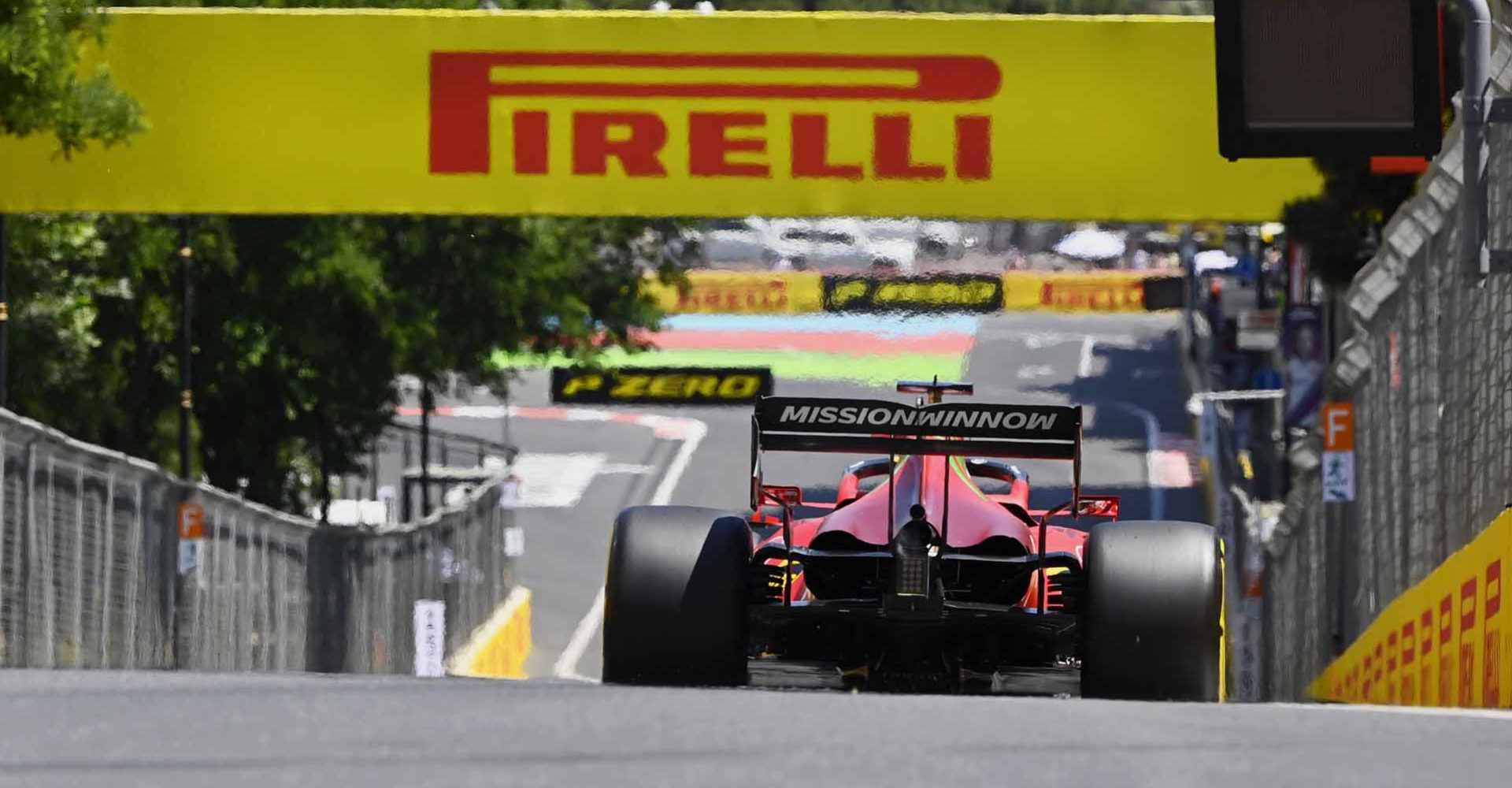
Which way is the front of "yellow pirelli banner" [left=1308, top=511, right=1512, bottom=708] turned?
to the viewer's left

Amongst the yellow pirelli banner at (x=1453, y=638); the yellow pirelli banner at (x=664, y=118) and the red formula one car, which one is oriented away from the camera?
the red formula one car

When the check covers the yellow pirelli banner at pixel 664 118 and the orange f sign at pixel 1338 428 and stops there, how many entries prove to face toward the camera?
2

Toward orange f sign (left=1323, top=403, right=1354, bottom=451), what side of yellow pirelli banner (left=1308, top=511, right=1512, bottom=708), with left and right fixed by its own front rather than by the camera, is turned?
right

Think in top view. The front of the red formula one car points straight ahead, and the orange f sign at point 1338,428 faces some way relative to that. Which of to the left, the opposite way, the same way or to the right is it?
the opposite way

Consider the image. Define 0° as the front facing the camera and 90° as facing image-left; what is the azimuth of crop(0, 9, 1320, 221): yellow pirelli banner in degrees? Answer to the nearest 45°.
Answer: approximately 0°

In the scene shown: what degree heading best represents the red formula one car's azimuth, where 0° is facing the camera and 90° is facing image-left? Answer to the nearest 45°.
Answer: approximately 180°

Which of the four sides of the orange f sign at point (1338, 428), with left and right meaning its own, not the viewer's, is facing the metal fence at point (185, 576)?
right

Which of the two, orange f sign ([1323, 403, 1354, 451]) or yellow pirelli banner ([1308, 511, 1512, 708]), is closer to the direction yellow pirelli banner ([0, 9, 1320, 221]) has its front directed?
the yellow pirelli banner

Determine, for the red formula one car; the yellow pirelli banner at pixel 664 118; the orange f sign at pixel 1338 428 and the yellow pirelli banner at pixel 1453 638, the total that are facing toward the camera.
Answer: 2
